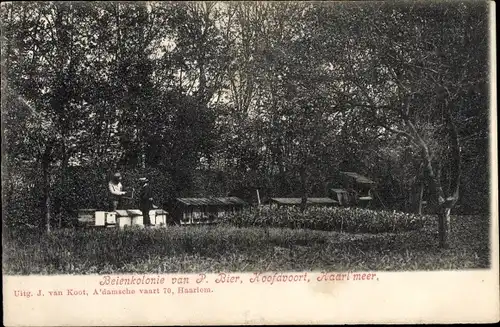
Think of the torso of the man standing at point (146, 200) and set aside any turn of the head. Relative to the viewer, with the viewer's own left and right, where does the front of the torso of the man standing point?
facing to the left of the viewer

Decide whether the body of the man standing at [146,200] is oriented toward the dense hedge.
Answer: no
